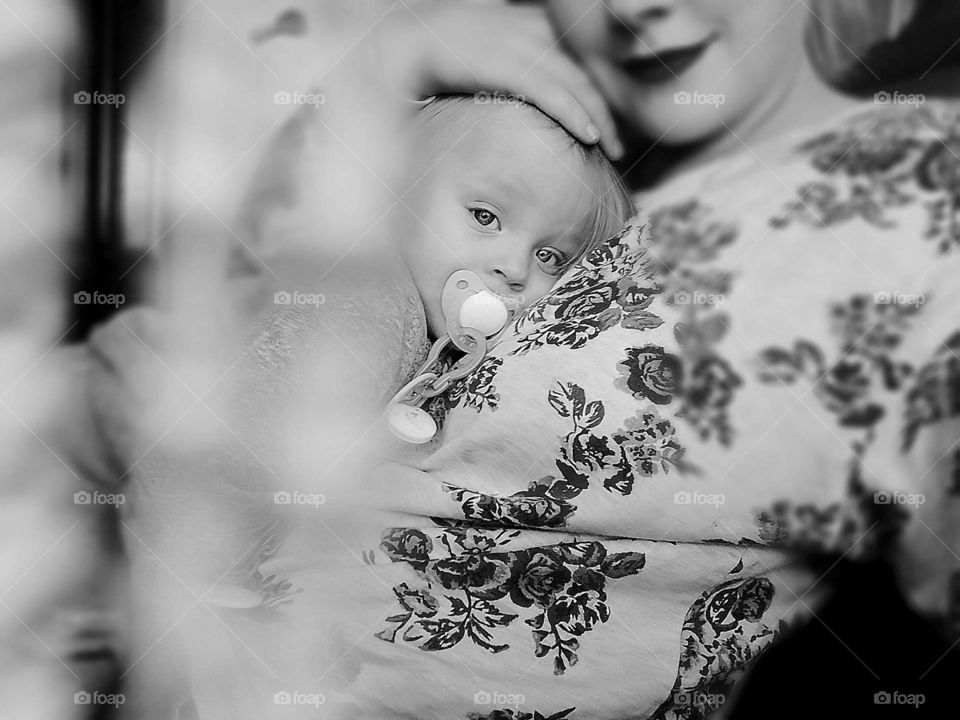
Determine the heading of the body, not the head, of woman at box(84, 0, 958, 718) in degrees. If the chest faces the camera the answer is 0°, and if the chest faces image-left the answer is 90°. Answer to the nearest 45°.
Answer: approximately 45°
